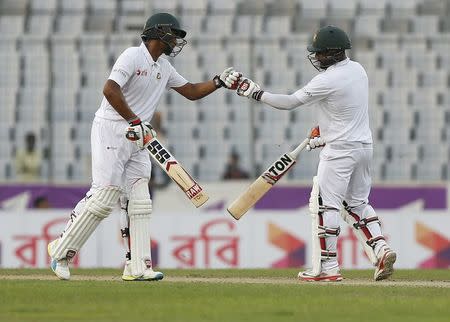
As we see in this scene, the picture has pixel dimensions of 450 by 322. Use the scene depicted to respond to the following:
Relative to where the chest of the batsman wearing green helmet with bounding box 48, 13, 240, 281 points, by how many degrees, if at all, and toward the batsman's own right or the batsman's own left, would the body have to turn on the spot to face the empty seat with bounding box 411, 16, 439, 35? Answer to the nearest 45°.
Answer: approximately 90° to the batsman's own left

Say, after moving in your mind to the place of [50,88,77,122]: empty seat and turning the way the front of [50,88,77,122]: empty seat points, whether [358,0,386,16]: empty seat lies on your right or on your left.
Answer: on your left

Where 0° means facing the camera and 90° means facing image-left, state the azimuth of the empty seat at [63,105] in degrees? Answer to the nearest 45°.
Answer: approximately 0°

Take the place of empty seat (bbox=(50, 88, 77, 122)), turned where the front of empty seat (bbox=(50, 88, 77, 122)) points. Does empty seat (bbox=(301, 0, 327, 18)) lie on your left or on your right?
on your left

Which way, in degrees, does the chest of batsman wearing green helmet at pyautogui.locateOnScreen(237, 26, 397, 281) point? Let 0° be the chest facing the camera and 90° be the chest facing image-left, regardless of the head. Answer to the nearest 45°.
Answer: approximately 135°

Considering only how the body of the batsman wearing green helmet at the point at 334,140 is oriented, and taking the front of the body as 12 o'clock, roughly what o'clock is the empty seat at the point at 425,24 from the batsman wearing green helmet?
The empty seat is roughly at 2 o'clock from the batsman wearing green helmet.
